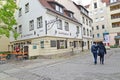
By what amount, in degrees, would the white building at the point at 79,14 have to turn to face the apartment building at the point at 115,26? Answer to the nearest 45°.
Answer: approximately 90° to its left

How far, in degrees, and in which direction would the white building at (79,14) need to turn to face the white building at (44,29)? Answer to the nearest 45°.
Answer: approximately 90° to its right

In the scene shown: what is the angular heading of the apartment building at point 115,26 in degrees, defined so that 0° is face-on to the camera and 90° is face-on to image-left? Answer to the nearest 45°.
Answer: approximately 45°

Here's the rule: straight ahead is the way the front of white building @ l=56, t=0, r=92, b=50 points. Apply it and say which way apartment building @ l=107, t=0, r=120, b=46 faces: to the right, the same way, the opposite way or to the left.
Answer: to the right

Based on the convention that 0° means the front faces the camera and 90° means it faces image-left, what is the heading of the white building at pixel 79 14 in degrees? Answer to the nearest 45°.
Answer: approximately 315°
